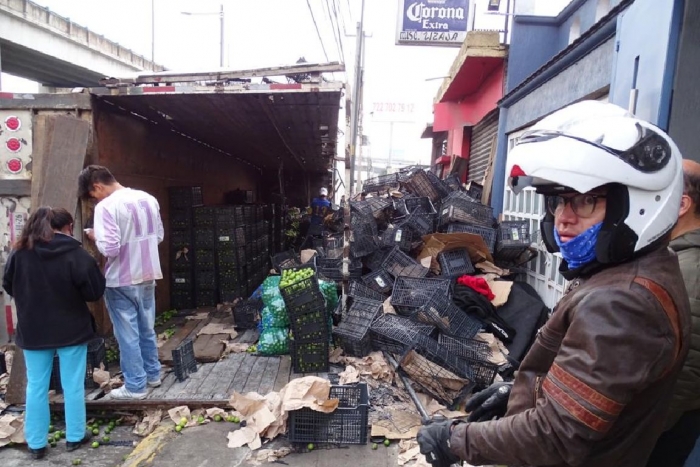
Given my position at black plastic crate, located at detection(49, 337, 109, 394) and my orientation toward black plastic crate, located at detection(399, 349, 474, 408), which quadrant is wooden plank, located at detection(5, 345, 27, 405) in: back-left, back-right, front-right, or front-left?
back-right

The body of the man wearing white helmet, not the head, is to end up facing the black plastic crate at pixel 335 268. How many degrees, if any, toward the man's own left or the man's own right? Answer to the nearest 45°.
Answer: approximately 45° to the man's own right

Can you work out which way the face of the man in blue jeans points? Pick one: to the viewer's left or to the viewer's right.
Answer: to the viewer's left

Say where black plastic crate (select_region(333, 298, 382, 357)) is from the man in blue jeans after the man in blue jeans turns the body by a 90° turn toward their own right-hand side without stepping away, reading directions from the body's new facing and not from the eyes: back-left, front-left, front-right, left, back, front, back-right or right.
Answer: front-right

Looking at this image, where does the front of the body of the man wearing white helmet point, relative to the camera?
to the viewer's left

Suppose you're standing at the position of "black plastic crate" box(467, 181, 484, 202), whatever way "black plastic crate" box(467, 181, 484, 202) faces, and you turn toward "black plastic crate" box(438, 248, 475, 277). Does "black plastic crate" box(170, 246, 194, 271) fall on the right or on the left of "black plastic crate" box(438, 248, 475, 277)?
right

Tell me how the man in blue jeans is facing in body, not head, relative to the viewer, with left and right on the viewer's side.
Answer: facing away from the viewer and to the left of the viewer

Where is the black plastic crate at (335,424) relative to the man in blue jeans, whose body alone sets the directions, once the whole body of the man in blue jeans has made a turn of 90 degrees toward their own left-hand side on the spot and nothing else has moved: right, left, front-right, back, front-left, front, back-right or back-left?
left

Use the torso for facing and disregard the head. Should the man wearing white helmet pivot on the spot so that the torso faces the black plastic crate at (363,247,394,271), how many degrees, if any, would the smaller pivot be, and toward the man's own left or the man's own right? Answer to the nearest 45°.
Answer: approximately 45° to the man's own right

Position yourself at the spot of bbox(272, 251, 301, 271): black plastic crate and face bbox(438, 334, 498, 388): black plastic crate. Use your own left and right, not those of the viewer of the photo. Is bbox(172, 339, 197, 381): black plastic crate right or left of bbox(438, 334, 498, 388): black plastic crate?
right

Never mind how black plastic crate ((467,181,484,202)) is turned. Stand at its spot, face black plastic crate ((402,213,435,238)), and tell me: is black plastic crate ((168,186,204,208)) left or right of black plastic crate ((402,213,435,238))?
right
